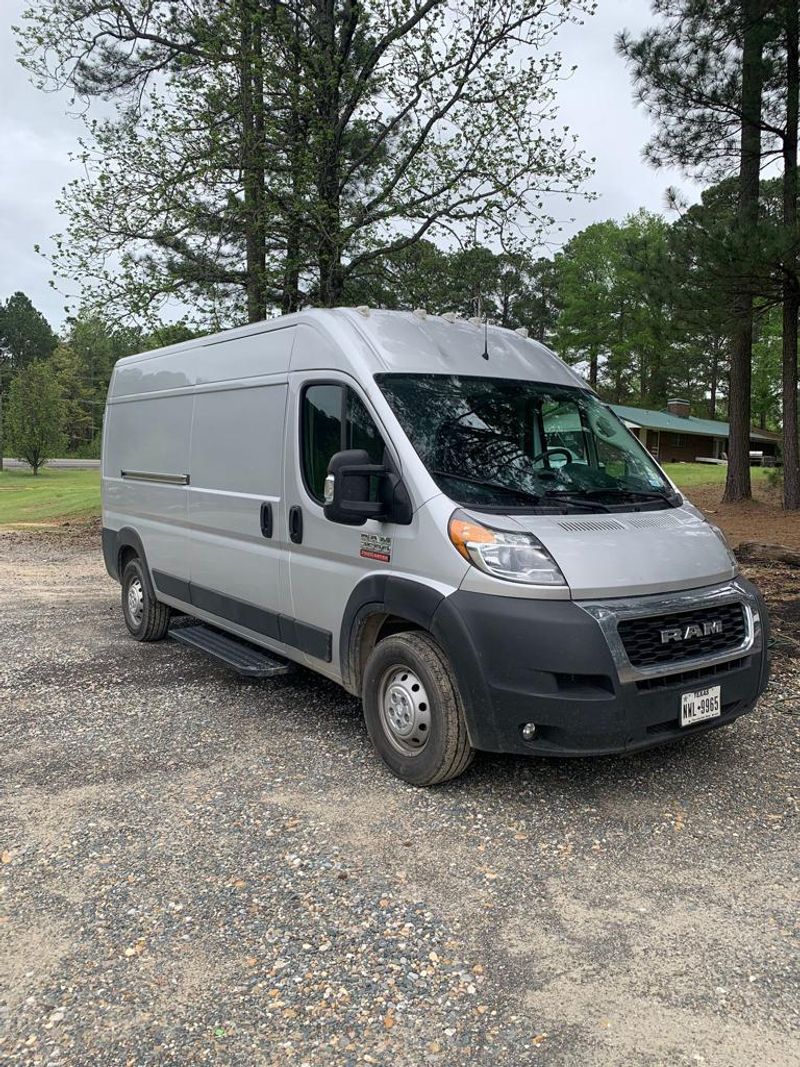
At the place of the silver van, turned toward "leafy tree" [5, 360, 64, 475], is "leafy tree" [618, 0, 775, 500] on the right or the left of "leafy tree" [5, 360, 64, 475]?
right

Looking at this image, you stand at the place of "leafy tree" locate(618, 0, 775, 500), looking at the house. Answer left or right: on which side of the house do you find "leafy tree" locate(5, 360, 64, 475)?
left

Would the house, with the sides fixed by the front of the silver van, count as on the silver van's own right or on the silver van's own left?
on the silver van's own left

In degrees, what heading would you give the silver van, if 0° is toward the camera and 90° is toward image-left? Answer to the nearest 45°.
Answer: approximately 315°

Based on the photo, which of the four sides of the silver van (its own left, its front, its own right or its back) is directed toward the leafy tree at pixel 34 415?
back
